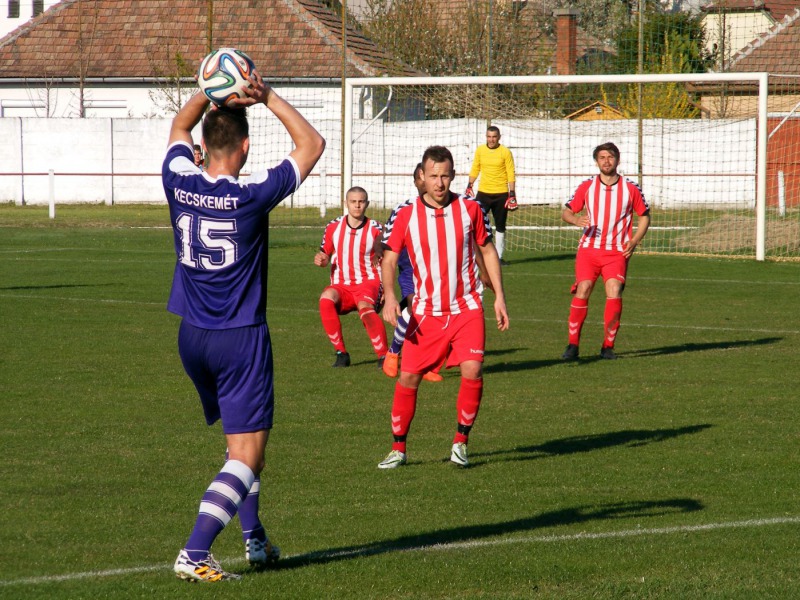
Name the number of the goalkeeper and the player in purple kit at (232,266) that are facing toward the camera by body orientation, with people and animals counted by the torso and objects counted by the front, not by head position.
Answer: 1

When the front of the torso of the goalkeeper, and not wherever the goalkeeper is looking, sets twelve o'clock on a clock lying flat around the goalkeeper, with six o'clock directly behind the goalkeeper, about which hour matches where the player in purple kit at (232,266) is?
The player in purple kit is roughly at 12 o'clock from the goalkeeper.

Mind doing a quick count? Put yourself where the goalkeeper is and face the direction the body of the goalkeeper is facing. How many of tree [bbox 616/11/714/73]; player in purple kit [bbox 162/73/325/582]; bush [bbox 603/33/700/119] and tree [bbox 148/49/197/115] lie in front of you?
1

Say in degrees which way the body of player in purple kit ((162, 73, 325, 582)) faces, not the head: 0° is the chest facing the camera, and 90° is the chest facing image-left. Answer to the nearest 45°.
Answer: approximately 225°

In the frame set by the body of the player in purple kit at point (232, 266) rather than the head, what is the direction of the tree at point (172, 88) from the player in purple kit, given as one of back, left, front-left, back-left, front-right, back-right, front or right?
front-left

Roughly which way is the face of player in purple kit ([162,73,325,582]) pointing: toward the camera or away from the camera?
away from the camera

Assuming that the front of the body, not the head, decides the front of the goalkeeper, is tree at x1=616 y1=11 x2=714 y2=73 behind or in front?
behind

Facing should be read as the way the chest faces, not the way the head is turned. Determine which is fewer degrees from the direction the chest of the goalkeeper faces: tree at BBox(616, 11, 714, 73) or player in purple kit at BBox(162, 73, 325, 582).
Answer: the player in purple kit

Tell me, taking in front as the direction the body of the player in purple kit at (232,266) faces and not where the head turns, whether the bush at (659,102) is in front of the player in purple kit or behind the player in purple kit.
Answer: in front

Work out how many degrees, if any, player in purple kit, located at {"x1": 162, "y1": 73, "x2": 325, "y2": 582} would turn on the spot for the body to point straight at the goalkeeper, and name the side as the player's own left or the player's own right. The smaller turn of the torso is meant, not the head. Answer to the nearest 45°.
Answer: approximately 45° to the player's own left

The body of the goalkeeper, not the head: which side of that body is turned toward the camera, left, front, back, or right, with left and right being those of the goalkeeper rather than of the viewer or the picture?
front

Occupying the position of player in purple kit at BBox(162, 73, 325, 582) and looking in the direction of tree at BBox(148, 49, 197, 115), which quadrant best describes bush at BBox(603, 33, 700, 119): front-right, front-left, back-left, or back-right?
front-right

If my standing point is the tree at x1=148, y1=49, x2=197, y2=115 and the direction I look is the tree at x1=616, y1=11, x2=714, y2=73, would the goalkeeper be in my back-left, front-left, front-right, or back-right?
front-right
